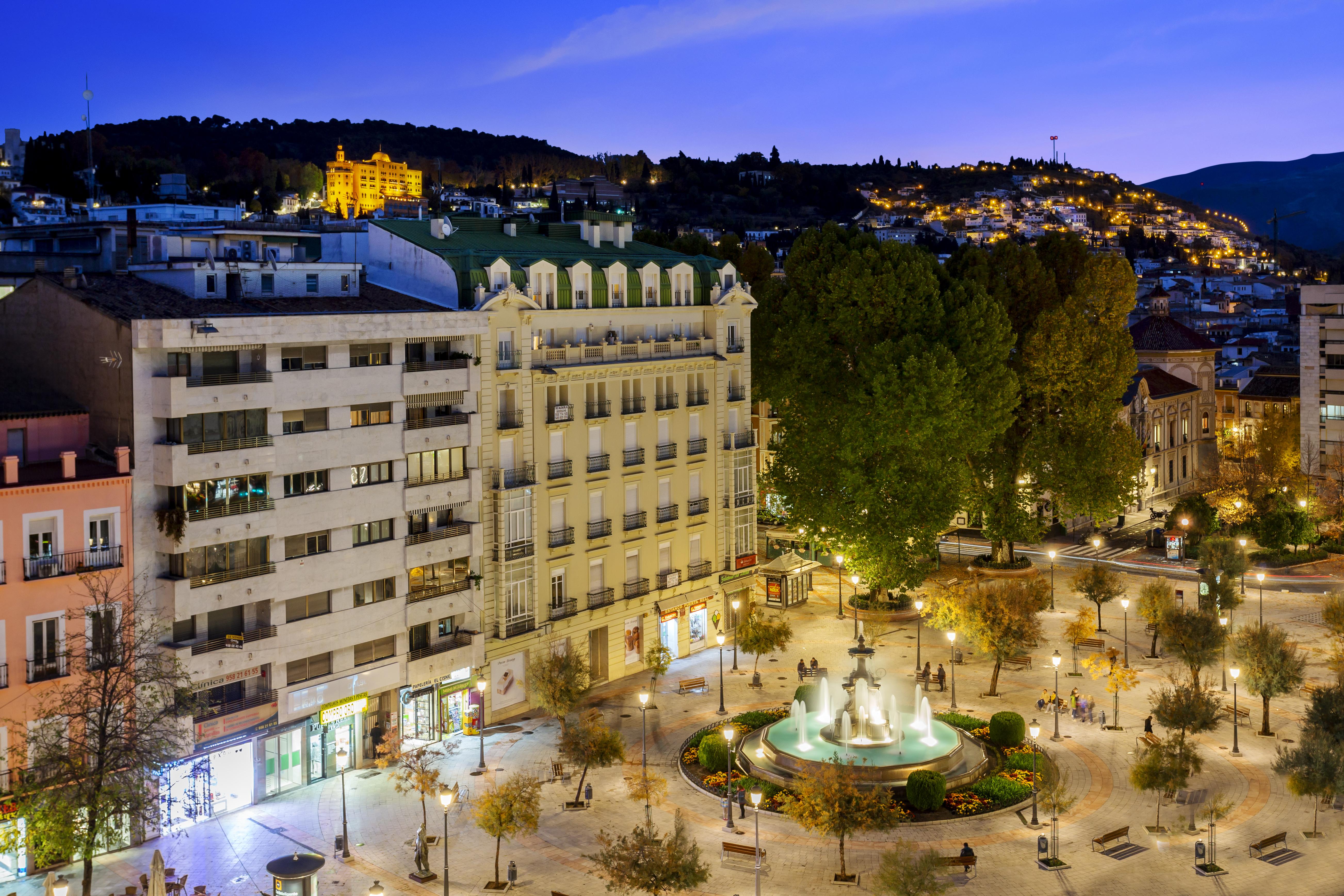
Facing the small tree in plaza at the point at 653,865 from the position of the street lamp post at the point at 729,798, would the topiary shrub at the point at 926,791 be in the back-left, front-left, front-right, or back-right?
back-left

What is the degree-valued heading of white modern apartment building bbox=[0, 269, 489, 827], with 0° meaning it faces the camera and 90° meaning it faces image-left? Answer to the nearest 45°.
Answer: approximately 315°
